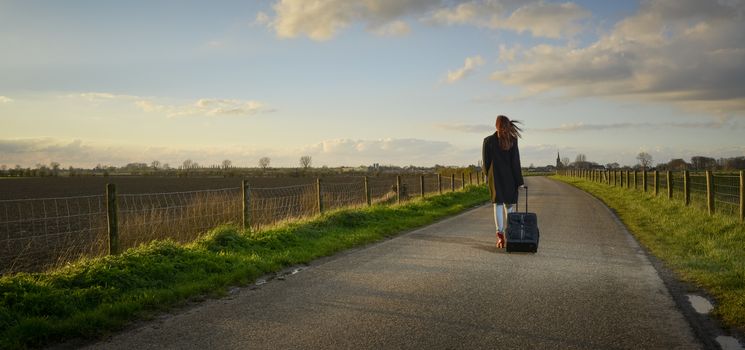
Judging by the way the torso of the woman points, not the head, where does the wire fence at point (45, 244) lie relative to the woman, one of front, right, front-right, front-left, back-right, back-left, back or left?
left

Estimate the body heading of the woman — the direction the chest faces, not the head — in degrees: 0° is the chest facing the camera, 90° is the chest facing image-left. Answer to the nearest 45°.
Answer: approximately 180°
